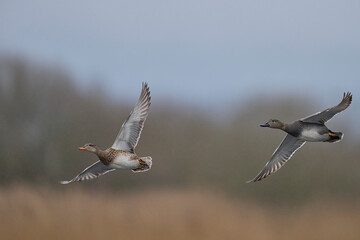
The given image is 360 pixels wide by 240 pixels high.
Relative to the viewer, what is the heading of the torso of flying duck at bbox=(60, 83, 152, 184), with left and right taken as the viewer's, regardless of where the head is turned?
facing to the left of the viewer

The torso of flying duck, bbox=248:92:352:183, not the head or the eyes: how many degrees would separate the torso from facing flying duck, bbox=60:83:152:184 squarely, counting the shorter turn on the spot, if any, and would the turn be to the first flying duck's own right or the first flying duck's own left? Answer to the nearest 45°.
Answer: approximately 45° to the first flying duck's own left

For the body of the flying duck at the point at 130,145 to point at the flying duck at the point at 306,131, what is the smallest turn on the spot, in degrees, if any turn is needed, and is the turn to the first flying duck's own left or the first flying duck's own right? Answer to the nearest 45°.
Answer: approximately 180°

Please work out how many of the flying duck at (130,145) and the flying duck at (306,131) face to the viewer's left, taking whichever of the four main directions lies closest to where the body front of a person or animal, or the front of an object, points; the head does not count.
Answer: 2

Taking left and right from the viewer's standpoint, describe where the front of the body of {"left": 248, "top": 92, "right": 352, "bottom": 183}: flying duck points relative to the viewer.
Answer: facing to the left of the viewer
